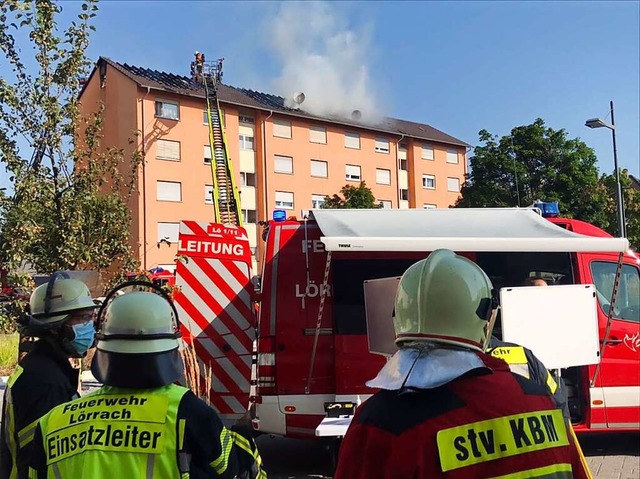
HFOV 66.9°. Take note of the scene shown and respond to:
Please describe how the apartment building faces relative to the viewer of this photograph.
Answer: facing the viewer and to the right of the viewer

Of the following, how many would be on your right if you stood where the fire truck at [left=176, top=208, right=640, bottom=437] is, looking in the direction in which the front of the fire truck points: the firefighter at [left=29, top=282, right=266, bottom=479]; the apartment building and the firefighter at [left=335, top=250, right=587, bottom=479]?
2

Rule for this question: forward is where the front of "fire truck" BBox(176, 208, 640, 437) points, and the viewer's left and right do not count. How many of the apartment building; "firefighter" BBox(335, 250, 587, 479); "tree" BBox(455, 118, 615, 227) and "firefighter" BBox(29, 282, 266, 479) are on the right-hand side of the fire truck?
2

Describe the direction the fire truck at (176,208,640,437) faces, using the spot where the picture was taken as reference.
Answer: facing to the right of the viewer

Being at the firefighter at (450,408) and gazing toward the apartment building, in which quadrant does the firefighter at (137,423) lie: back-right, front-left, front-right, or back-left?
front-left

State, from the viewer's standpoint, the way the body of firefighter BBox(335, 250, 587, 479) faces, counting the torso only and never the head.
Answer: away from the camera

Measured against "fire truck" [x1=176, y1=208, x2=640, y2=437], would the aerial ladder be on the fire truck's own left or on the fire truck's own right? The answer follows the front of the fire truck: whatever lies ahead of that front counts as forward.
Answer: on the fire truck's own left

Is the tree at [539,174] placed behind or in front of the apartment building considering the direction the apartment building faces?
in front

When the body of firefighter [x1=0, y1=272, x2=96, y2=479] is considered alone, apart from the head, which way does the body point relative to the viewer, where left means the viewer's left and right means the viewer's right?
facing to the right of the viewer

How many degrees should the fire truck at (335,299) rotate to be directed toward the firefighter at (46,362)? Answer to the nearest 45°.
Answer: approximately 90° to its right

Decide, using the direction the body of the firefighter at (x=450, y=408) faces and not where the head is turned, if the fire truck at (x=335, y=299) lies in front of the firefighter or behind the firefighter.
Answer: in front

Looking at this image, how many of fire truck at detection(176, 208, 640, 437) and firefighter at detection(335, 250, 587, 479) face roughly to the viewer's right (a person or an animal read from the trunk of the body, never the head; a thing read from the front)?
1

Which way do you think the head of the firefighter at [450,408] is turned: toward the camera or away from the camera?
away from the camera

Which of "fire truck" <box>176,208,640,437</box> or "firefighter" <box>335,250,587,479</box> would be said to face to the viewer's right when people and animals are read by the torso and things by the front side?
the fire truck

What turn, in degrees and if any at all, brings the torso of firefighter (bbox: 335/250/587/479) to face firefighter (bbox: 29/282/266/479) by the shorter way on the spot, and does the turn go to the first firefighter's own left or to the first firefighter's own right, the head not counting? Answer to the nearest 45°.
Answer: approximately 90° to the first firefighter's own left
